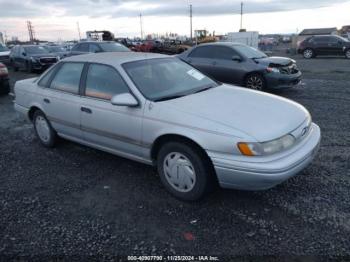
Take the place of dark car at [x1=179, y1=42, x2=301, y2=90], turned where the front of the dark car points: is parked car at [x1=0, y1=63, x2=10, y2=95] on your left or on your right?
on your right

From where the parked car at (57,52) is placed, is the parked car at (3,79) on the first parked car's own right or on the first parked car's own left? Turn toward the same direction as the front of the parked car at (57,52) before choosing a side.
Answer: on the first parked car's own right

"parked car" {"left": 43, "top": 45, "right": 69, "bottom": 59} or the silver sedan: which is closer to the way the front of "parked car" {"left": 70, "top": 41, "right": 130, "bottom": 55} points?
the silver sedan

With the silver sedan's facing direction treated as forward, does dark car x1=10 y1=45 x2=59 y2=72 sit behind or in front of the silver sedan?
behind

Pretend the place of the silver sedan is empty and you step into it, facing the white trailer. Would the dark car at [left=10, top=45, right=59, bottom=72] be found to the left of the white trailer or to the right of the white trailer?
left

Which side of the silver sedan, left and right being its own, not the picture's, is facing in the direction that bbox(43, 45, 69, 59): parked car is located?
back

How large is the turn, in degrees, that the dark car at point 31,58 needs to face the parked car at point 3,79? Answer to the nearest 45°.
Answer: approximately 45° to its right

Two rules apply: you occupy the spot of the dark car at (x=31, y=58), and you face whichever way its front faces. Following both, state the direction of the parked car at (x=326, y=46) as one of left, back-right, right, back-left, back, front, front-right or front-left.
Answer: front-left

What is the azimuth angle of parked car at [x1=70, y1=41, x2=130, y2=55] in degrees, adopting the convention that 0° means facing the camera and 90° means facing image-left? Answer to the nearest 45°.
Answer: approximately 315°

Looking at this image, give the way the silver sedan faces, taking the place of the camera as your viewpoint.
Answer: facing the viewer and to the right of the viewer

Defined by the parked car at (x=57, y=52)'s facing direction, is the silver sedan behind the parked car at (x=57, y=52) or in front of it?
in front
